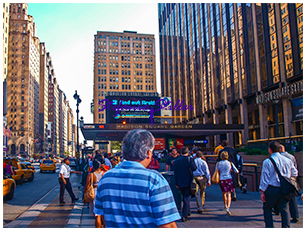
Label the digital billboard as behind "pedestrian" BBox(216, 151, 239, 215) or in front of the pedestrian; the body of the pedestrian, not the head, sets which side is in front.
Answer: in front

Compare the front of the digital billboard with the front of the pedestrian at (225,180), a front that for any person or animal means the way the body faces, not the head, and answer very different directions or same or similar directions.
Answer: very different directions

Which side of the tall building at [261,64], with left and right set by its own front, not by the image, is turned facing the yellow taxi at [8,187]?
front

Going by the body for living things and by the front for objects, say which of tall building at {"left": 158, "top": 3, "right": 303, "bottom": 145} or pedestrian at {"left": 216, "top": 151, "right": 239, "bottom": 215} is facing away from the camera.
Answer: the pedestrian

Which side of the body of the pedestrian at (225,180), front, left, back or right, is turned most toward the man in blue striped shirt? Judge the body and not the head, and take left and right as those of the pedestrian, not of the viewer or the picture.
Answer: back

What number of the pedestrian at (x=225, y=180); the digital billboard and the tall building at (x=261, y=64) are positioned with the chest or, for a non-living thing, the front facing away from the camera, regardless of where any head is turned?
1

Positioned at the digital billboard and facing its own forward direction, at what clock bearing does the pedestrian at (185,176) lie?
The pedestrian is roughly at 12 o'clock from the digital billboard.

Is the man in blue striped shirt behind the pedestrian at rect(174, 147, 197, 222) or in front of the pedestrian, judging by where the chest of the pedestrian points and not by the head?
behind

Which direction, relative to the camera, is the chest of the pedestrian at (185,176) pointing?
away from the camera

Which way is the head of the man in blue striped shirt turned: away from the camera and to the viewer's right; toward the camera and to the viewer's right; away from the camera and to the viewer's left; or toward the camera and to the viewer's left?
away from the camera and to the viewer's right

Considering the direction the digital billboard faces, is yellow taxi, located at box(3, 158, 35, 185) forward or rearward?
forward

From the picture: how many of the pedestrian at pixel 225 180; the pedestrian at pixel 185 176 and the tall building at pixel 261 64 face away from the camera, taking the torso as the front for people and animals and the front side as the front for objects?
2

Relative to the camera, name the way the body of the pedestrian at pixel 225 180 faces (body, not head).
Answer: away from the camera
